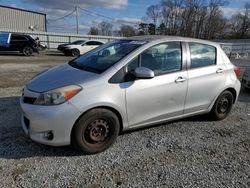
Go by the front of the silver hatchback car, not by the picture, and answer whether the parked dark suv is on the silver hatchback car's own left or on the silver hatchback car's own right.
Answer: on the silver hatchback car's own right

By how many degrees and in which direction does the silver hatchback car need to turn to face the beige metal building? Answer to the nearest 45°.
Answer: approximately 90° to its right

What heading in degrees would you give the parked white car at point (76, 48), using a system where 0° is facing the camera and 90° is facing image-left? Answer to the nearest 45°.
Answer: approximately 45°

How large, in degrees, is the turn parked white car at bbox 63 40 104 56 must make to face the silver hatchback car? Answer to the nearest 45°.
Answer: approximately 45° to its left

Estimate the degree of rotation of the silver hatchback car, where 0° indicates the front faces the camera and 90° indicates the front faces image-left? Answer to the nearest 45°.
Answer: approximately 45°
